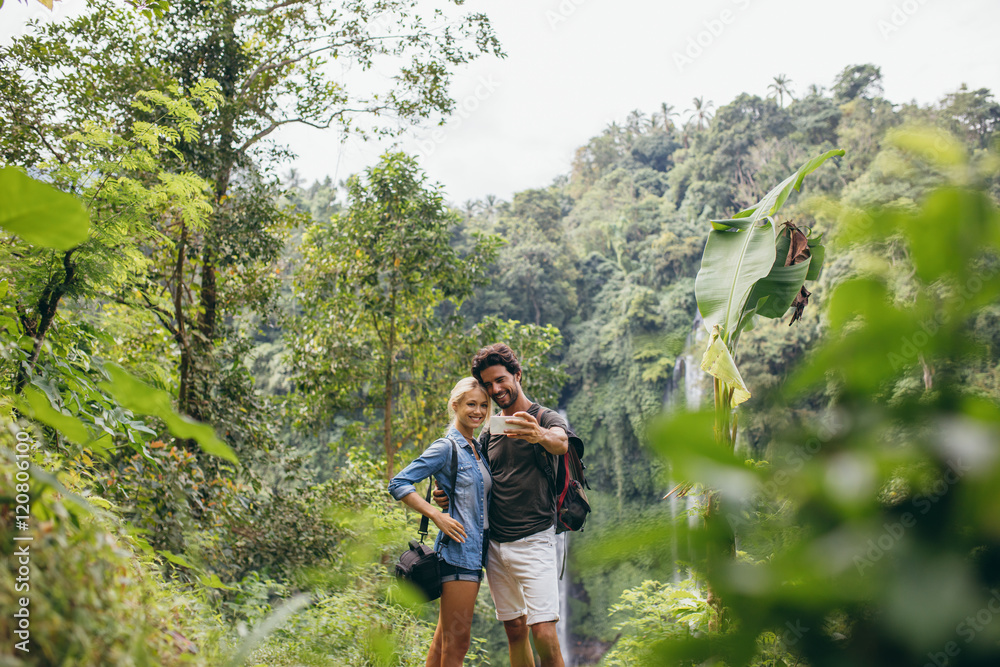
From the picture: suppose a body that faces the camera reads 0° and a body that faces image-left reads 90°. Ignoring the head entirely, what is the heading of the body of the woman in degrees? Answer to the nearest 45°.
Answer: approximately 315°

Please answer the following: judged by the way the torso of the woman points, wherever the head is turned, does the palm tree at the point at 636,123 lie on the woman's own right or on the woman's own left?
on the woman's own left

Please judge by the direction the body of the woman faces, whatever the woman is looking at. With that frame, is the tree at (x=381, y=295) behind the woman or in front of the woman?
behind

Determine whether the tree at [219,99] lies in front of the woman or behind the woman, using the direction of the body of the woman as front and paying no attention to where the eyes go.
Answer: behind

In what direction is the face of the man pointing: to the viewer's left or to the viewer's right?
to the viewer's left

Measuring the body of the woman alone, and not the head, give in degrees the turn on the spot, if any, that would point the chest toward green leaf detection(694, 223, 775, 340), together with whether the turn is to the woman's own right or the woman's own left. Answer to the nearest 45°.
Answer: approximately 45° to the woman's own left

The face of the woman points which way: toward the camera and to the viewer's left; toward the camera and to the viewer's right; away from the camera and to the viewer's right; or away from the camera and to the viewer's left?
toward the camera and to the viewer's right

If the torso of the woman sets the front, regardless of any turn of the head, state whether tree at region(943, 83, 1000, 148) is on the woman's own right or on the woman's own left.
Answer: on the woman's own left

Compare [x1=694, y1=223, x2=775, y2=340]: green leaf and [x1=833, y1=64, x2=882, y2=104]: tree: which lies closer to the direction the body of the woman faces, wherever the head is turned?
the green leaf

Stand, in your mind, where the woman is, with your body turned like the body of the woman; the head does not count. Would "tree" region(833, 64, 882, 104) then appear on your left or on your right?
on your left
